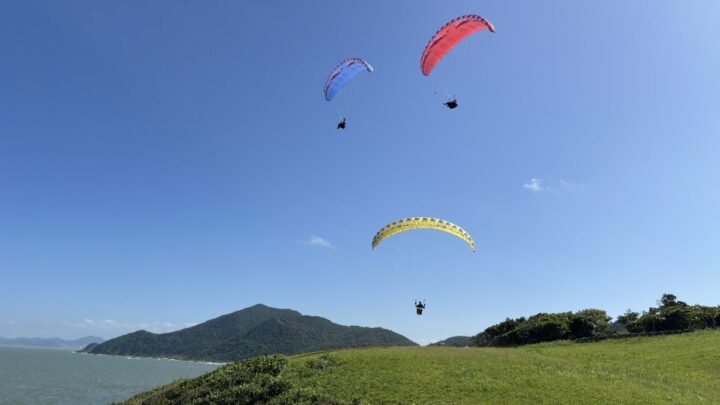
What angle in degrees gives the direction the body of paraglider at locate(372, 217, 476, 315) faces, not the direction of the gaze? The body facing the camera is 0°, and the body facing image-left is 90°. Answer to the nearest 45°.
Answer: approximately 0°
